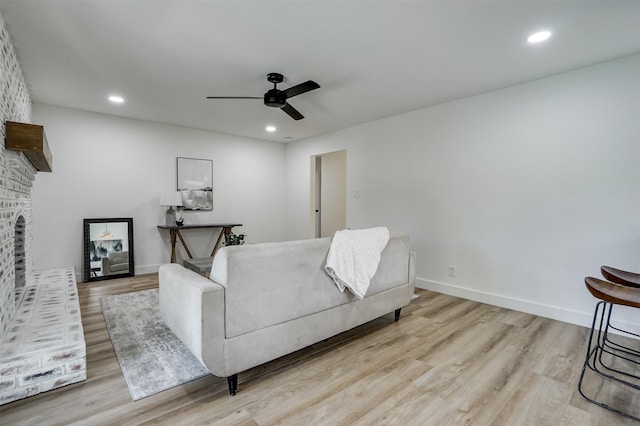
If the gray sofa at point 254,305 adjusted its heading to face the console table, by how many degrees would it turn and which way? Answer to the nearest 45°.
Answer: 0° — it already faces it

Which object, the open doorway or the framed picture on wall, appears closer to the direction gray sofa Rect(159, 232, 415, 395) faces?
the framed picture on wall

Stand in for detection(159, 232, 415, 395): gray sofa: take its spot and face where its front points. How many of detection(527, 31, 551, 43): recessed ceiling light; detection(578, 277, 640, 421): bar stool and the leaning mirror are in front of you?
1

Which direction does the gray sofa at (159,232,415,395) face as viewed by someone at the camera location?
facing away from the viewer and to the left of the viewer

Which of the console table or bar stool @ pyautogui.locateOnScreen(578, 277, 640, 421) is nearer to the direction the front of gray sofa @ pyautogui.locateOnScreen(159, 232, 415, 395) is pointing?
the console table

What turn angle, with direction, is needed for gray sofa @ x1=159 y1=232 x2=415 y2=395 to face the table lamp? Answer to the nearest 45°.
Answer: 0° — it already faces it

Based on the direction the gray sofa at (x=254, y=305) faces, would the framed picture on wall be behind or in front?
in front

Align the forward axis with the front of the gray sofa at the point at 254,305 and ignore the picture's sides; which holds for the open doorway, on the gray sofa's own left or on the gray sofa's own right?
on the gray sofa's own right

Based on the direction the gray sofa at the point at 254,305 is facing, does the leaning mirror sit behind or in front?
in front

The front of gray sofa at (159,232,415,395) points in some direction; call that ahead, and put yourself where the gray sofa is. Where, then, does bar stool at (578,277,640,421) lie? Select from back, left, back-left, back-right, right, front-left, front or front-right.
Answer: back-right

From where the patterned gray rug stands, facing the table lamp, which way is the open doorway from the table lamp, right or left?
right

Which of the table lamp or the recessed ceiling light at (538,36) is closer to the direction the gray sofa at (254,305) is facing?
the table lamp

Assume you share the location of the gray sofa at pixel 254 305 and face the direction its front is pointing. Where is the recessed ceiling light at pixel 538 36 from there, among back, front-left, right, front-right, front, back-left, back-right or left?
back-right
